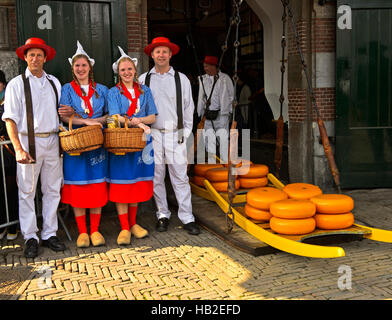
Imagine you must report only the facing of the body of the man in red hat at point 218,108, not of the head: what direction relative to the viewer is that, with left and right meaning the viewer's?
facing the viewer and to the left of the viewer

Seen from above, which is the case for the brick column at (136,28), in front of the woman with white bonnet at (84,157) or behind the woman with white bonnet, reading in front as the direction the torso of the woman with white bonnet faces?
behind

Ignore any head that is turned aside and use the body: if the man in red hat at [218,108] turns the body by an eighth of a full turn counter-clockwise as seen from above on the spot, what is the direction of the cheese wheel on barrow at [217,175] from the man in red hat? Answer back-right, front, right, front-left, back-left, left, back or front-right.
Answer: front

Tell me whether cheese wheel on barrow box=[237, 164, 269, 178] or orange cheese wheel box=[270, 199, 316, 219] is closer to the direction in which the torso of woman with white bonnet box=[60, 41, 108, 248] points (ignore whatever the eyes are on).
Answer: the orange cheese wheel

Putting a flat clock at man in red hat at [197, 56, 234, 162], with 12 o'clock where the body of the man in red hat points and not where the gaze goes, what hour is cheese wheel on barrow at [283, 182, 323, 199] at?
The cheese wheel on barrow is roughly at 10 o'clock from the man in red hat.

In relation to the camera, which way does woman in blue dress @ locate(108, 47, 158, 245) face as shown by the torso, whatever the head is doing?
toward the camera

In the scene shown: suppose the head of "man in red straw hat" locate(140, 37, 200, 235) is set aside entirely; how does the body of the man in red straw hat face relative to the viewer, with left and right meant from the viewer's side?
facing the viewer

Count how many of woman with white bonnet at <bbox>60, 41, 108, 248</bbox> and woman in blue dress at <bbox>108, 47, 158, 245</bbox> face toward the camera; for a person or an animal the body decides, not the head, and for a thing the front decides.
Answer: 2

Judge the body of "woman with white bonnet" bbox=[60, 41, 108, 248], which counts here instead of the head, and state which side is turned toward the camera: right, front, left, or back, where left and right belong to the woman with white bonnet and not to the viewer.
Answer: front
